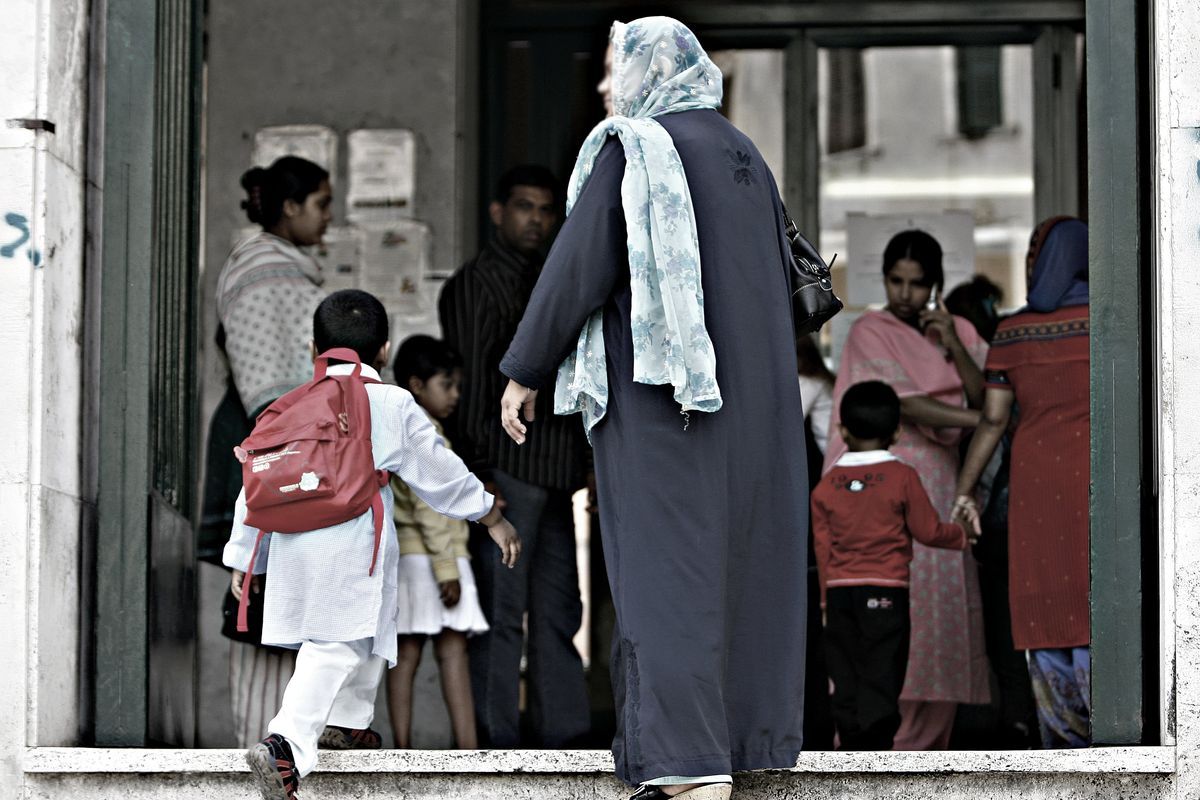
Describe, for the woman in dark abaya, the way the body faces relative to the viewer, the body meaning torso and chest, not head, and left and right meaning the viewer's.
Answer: facing away from the viewer and to the left of the viewer

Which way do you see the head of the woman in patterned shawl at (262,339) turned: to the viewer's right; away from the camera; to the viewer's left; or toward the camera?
to the viewer's right

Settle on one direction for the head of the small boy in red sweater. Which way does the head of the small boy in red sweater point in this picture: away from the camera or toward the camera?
away from the camera

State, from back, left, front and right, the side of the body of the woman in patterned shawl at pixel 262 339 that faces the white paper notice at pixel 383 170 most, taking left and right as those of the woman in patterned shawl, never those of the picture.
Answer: left

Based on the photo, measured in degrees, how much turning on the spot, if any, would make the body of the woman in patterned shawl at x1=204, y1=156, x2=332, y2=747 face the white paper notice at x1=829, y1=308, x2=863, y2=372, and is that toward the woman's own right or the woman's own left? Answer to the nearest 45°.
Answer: approximately 45° to the woman's own left

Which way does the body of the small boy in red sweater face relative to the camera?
away from the camera

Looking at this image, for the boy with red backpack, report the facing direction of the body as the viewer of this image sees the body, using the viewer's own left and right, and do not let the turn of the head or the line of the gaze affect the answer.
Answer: facing away from the viewer and to the right of the viewer

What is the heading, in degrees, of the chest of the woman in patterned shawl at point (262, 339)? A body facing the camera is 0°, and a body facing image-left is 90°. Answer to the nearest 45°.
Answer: approximately 270°

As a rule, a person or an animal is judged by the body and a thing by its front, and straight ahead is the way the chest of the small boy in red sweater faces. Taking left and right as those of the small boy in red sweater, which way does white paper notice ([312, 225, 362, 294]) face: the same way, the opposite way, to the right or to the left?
the opposite way

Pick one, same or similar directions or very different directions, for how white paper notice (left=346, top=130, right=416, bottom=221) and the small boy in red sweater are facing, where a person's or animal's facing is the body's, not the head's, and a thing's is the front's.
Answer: very different directions
